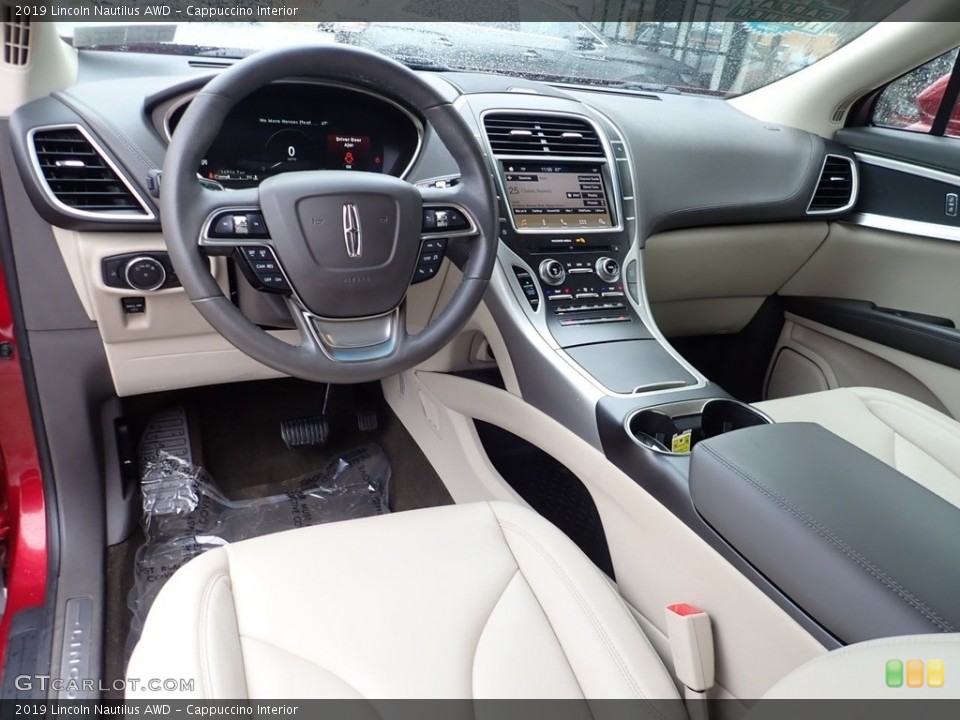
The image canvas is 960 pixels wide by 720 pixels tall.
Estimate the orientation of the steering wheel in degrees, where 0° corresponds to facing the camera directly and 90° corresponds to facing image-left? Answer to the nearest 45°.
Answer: approximately 0°

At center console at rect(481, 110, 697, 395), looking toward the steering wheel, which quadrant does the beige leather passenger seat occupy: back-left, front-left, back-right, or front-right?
back-left

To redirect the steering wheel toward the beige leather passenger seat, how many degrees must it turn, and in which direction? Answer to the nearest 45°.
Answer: approximately 90° to its left

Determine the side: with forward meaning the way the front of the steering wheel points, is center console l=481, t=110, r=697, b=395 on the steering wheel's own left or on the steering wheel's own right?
on the steering wheel's own left
